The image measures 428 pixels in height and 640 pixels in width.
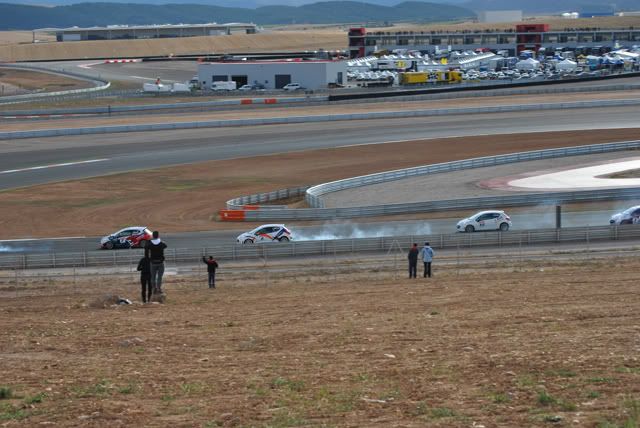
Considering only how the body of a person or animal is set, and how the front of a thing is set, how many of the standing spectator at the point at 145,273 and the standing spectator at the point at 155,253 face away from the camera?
2

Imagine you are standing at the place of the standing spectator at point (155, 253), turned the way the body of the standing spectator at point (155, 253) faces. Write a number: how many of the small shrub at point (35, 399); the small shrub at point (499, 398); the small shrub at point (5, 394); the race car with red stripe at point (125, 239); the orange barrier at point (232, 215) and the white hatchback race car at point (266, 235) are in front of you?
3

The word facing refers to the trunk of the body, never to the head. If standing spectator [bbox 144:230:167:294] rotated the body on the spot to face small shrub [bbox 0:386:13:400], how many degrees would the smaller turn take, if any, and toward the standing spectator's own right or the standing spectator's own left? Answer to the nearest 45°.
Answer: approximately 180°

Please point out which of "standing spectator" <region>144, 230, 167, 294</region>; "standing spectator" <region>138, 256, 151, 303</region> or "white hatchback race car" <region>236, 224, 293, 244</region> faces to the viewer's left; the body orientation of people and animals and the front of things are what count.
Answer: the white hatchback race car

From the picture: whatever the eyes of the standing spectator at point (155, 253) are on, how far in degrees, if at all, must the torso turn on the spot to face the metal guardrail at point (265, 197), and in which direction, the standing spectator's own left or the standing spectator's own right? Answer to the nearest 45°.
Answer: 0° — they already face it

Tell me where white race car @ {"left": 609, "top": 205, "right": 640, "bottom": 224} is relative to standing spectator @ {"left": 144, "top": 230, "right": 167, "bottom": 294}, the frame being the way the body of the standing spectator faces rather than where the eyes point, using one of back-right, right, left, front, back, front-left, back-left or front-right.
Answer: front-right

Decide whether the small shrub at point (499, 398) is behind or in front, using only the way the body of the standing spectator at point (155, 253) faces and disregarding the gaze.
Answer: behind

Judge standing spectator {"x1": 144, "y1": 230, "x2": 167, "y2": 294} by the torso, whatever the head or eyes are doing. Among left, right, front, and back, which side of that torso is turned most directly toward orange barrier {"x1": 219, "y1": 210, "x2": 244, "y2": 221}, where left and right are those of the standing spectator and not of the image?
front

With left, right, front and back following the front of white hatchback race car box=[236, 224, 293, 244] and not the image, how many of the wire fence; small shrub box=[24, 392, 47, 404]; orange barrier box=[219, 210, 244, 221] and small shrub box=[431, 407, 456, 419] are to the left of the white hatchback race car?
3

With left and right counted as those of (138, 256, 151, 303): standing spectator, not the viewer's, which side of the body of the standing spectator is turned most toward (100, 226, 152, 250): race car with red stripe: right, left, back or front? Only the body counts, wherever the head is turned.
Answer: front

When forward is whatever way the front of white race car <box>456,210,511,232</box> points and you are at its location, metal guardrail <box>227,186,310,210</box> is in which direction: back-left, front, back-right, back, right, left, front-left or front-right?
front-right

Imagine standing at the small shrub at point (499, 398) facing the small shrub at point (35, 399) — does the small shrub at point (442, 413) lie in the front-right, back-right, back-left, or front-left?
front-left

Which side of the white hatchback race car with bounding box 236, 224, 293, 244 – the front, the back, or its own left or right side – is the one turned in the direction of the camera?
left

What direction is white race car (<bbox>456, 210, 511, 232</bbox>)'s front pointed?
to the viewer's left

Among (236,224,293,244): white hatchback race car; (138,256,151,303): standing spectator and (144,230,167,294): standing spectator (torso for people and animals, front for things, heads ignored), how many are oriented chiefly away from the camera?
2

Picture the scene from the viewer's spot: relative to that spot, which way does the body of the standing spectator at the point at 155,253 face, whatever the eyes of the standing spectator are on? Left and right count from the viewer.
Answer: facing away from the viewer

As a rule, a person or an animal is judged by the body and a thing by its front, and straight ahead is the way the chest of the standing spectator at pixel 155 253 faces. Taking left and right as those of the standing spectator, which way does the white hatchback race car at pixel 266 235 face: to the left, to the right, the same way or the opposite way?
to the left

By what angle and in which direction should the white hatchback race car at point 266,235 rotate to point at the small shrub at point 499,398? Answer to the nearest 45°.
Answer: approximately 90° to its left

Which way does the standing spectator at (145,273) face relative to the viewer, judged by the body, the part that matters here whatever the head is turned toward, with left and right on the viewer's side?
facing away from the viewer
